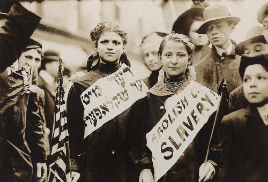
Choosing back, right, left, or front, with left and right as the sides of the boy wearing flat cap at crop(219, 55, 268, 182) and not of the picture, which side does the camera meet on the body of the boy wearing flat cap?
front

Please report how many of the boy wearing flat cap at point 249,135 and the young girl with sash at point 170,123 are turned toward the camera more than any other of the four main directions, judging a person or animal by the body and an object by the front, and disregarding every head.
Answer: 2

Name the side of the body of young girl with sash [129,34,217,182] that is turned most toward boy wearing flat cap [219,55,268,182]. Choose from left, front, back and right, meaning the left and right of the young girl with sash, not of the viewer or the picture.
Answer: left

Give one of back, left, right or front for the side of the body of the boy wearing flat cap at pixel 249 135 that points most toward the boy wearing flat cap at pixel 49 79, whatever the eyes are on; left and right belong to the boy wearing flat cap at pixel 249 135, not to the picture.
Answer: right

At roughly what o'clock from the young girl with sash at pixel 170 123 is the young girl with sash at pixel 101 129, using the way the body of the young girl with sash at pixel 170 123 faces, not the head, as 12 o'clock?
the young girl with sash at pixel 101 129 is roughly at 3 o'clock from the young girl with sash at pixel 170 123.

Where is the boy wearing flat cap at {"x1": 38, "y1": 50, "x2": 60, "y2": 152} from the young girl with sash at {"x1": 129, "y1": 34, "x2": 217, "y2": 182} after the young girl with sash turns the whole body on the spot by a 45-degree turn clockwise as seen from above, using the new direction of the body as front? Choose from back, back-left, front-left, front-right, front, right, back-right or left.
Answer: front-right

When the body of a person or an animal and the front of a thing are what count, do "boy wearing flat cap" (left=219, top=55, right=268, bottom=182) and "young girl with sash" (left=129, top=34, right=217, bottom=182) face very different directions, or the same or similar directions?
same or similar directions

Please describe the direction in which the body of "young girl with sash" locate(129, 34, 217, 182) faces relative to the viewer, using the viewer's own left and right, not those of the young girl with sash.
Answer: facing the viewer

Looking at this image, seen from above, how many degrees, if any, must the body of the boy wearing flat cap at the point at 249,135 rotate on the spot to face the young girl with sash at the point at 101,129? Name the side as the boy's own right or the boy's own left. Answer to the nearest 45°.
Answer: approximately 90° to the boy's own right

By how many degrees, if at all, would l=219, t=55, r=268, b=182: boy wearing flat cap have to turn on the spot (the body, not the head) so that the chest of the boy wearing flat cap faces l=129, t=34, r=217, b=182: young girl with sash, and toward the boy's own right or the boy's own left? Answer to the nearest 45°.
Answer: approximately 90° to the boy's own right

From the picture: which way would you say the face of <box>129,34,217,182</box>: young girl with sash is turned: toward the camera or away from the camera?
toward the camera

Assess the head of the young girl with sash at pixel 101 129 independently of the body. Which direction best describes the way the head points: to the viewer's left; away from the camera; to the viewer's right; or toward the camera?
toward the camera
